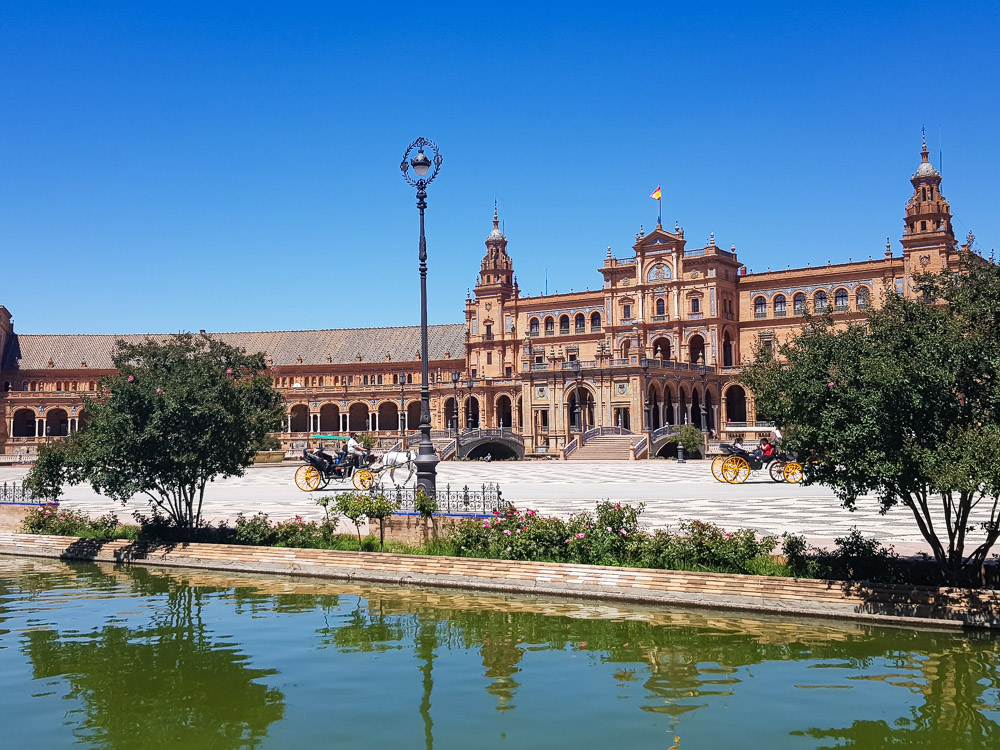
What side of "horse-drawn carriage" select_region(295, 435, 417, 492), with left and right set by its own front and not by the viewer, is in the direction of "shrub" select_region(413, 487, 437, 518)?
right

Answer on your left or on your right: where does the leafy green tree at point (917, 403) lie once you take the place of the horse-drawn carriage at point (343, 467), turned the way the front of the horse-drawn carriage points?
on your right

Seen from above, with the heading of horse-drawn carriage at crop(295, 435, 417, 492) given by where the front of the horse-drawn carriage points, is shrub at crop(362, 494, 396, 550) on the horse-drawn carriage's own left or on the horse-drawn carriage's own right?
on the horse-drawn carriage's own right

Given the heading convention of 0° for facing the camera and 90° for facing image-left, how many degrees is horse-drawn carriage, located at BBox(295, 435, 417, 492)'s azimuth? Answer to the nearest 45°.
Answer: approximately 270°

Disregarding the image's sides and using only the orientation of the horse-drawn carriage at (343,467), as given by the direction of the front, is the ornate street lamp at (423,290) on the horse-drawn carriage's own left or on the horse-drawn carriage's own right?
on the horse-drawn carriage's own right

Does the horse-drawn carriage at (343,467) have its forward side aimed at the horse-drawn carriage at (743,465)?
yes

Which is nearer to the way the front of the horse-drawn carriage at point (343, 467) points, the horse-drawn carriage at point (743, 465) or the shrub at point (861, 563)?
the horse-drawn carriage
